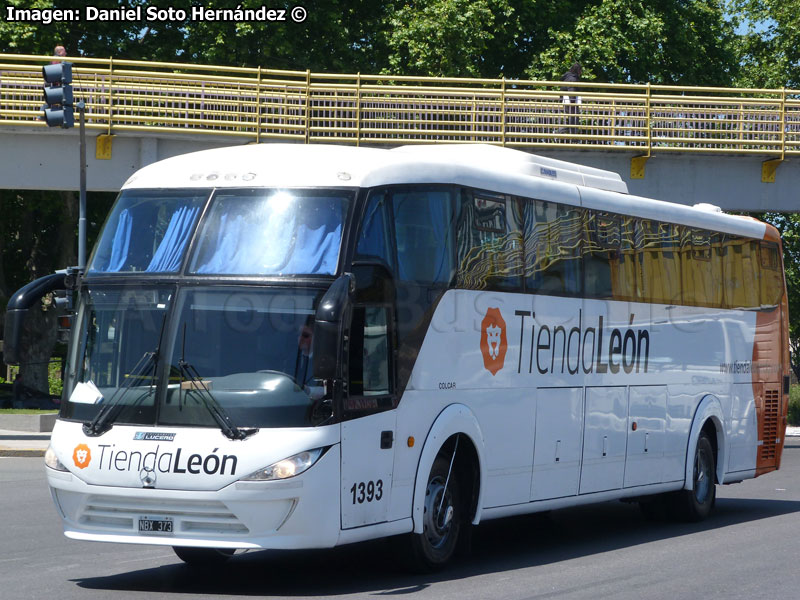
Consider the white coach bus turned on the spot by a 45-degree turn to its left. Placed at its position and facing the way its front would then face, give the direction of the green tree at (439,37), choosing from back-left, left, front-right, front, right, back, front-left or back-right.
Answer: back

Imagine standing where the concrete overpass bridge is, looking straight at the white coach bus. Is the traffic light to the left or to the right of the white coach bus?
right

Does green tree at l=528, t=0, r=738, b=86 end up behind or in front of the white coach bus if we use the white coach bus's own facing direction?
behind

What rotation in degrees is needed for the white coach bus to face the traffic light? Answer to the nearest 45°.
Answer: approximately 90° to its right

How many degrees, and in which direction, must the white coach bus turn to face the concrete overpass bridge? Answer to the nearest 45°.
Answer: approximately 135° to its right
